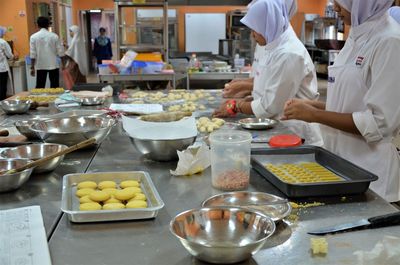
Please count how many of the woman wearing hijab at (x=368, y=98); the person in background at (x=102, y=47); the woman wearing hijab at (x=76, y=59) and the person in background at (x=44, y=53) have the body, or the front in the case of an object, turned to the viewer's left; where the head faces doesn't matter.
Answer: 2

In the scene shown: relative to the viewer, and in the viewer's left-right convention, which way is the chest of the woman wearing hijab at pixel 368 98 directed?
facing to the left of the viewer

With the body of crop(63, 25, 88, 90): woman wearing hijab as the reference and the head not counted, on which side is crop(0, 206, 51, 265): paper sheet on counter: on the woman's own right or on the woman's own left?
on the woman's own left

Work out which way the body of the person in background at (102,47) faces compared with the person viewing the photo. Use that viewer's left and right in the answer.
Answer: facing the viewer

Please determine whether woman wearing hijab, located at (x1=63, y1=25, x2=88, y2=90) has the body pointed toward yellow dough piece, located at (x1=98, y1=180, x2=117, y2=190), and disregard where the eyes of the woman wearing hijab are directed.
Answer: no

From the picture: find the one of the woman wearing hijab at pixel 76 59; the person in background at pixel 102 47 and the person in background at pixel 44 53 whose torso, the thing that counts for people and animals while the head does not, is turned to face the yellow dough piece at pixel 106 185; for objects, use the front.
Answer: the person in background at pixel 102 47

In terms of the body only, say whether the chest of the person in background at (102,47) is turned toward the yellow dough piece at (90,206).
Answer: yes

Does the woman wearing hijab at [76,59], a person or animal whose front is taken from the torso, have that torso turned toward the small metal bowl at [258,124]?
no

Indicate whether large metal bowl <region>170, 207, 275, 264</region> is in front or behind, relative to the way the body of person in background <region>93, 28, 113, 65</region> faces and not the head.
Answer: in front

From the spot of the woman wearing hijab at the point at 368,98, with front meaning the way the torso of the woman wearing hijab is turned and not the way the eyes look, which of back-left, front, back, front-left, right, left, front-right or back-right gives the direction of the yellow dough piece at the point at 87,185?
front-left

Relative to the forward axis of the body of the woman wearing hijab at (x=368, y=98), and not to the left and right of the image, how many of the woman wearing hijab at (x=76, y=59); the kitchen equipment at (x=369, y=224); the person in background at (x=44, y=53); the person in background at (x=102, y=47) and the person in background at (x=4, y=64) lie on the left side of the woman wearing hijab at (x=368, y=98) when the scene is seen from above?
1

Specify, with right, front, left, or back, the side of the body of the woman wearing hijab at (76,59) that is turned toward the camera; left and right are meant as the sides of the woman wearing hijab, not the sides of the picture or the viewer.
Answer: left

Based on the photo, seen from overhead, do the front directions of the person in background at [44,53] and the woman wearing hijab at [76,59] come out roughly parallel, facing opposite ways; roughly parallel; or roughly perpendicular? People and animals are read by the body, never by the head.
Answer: roughly perpendicular

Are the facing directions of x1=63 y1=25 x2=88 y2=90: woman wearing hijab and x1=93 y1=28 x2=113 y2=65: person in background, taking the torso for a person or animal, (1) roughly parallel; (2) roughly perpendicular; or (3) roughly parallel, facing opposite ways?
roughly perpendicular

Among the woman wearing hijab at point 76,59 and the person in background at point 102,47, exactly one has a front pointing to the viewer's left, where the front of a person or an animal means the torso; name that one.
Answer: the woman wearing hijab

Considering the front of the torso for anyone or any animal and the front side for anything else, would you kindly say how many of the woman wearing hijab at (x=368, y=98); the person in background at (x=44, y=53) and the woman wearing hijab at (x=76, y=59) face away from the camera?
1

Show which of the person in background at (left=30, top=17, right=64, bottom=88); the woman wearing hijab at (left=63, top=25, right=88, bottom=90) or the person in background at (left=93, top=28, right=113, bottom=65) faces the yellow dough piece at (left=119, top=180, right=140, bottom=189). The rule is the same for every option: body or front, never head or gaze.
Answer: the person in background at (left=93, top=28, right=113, bottom=65)
